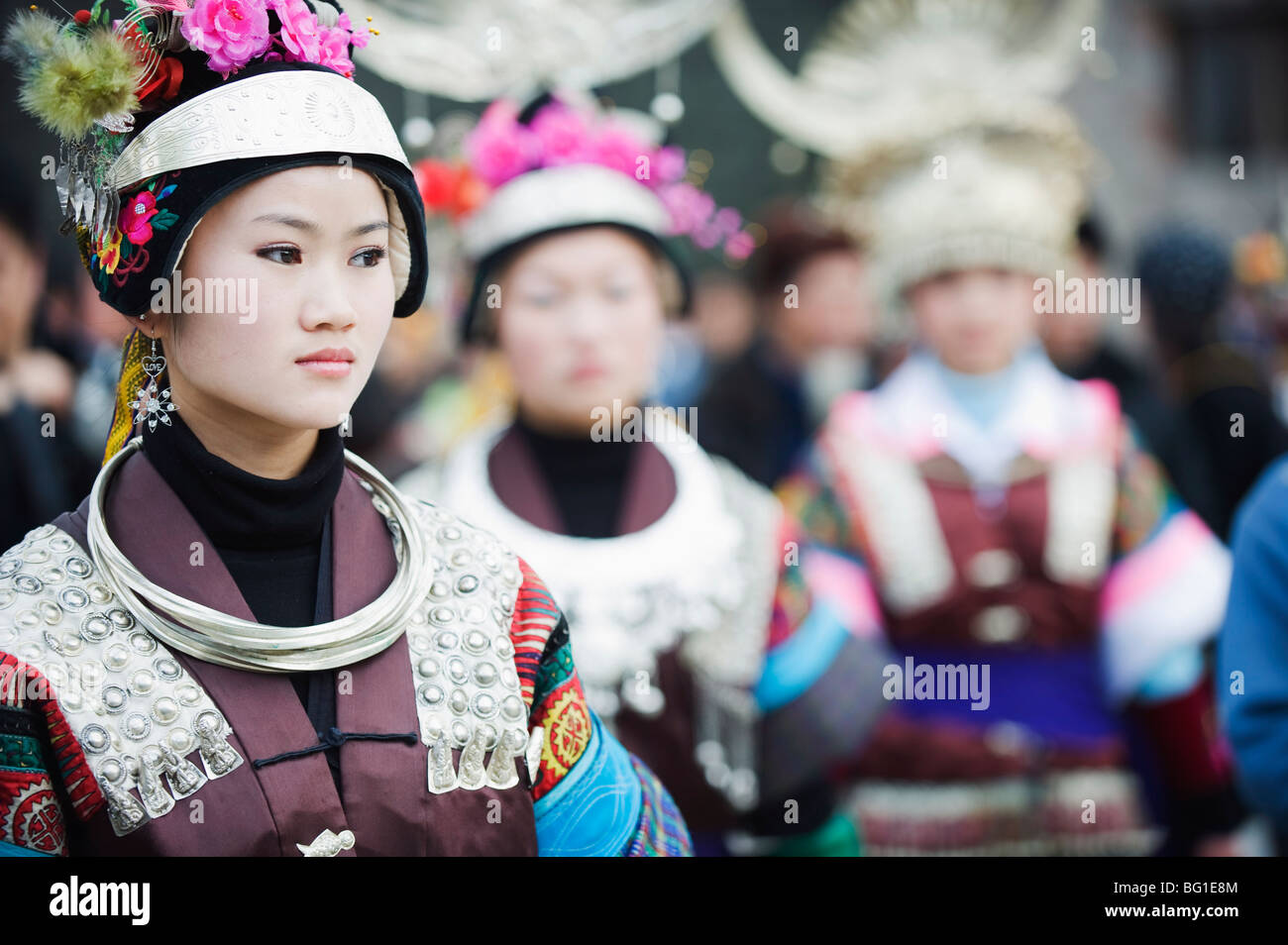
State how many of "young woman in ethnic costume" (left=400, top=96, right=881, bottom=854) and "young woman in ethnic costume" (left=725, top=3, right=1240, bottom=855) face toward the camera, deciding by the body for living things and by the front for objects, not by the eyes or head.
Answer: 2

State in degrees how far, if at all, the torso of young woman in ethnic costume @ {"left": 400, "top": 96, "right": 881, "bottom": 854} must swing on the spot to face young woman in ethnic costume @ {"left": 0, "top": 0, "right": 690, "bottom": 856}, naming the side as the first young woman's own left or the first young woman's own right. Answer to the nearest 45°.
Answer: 0° — they already face them

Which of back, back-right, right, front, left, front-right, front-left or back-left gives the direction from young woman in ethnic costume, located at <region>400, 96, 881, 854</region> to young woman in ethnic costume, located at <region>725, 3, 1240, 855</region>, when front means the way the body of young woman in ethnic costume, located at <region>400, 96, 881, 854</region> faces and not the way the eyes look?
back-left

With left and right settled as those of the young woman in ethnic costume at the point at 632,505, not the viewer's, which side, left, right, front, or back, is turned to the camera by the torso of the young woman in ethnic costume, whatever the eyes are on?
front

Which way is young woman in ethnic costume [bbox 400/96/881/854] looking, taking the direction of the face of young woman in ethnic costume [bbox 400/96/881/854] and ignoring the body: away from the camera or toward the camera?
toward the camera

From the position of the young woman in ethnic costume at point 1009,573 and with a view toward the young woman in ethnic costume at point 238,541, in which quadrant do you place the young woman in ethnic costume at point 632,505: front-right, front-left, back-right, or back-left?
front-right

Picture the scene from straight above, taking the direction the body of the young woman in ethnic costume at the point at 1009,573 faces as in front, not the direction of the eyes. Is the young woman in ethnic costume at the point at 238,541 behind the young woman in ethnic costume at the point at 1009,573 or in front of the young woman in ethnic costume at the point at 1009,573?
in front

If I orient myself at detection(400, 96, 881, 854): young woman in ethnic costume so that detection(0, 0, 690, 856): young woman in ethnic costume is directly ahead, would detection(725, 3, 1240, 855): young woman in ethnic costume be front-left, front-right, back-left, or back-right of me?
back-left

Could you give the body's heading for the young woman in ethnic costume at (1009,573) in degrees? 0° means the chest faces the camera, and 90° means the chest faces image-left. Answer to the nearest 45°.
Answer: approximately 0°

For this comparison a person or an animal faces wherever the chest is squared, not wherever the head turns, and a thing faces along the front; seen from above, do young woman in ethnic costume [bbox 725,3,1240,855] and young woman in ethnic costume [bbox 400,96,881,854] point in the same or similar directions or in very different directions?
same or similar directions

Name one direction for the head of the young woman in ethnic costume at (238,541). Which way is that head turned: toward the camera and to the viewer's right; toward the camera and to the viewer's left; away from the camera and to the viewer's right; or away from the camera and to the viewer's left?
toward the camera and to the viewer's right

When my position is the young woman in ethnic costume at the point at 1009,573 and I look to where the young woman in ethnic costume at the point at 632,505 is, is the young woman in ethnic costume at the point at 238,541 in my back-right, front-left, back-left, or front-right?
front-left
